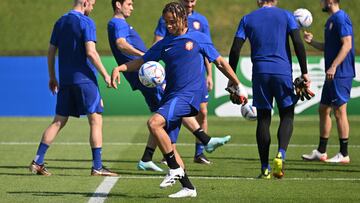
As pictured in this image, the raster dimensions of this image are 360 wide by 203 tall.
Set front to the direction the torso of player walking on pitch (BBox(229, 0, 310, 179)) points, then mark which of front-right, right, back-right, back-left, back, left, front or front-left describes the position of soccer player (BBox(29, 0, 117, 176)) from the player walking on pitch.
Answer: left

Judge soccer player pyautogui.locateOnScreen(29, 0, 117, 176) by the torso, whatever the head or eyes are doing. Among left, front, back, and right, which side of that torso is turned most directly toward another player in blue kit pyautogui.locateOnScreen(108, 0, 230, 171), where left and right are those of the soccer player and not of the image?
front

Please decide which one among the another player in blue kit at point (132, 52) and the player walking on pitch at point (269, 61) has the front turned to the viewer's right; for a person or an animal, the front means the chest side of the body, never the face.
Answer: the another player in blue kit

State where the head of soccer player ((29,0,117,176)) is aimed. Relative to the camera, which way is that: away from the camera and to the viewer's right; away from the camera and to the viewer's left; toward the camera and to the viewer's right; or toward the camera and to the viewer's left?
away from the camera and to the viewer's right

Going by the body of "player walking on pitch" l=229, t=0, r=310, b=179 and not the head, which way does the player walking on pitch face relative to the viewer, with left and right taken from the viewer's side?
facing away from the viewer

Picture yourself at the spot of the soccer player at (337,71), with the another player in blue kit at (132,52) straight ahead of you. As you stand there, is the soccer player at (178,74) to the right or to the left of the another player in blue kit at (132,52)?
left

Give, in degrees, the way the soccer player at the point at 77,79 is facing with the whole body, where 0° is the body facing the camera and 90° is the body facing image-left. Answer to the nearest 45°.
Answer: approximately 225°

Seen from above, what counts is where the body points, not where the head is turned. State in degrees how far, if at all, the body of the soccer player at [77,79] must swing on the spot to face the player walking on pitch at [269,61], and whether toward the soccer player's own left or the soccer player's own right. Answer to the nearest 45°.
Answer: approximately 45° to the soccer player's own right

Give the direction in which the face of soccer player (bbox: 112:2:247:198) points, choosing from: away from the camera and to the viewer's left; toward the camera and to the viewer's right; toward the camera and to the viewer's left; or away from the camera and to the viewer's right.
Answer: toward the camera and to the viewer's left

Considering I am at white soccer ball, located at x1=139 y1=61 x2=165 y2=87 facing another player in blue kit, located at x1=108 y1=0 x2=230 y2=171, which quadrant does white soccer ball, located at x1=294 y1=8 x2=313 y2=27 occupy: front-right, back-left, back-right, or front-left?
front-right

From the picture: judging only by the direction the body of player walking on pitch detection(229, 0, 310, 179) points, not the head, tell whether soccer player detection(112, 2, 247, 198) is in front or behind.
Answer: behind
